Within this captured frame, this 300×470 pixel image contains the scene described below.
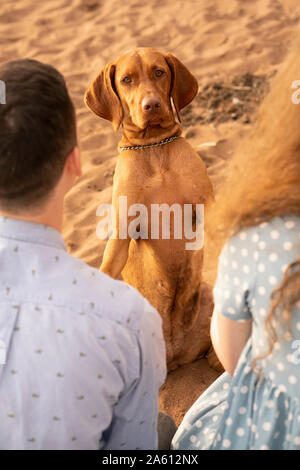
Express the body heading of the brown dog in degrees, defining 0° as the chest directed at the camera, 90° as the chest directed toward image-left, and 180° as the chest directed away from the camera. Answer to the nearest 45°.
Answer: approximately 0°
